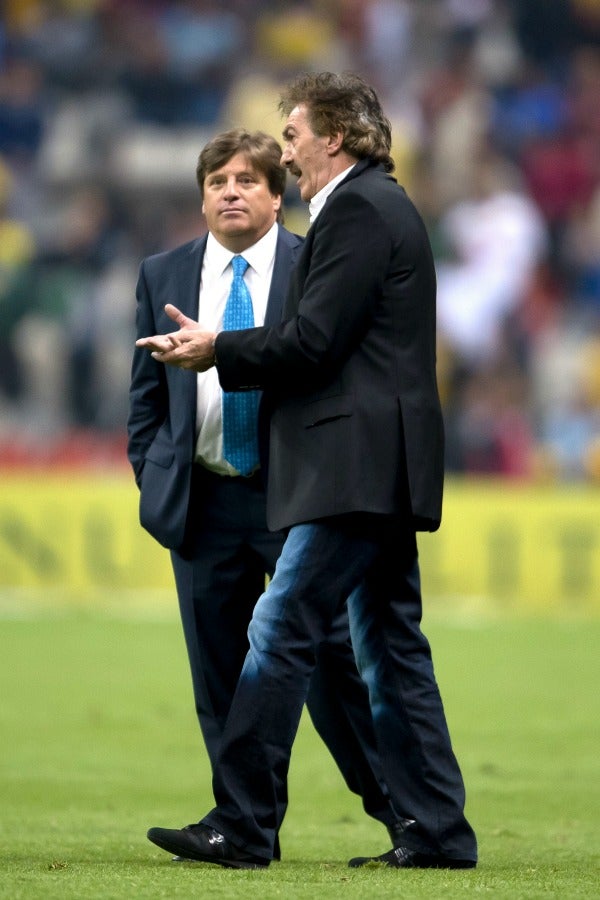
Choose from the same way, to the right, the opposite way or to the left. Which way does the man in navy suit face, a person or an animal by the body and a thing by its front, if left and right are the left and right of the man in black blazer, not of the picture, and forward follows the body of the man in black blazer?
to the left

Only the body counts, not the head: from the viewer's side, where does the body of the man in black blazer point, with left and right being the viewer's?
facing to the left of the viewer

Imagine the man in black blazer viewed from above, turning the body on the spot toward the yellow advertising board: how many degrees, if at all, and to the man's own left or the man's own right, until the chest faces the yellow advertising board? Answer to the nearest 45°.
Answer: approximately 90° to the man's own right

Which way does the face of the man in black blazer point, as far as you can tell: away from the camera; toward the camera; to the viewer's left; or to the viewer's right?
to the viewer's left

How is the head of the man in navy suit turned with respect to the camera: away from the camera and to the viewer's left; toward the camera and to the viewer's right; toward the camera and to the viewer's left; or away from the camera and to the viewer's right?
toward the camera and to the viewer's right

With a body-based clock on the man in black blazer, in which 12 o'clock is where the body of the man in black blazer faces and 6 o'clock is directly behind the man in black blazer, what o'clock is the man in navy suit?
The man in navy suit is roughly at 2 o'clock from the man in black blazer.

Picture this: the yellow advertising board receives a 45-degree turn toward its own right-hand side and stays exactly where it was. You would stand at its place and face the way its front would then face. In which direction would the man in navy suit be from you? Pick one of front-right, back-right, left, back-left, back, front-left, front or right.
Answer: front-left

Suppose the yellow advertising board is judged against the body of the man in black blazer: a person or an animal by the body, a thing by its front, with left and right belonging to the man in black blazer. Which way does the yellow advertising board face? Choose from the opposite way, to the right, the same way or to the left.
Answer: to the left

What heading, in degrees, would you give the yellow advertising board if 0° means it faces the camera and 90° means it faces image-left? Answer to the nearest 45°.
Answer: approximately 0°

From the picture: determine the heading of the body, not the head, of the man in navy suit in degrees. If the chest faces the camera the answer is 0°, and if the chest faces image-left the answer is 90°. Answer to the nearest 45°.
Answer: approximately 0°

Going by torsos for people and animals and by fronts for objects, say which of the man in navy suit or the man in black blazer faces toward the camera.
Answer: the man in navy suit

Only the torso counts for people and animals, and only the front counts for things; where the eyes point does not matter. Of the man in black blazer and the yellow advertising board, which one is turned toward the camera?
the yellow advertising board

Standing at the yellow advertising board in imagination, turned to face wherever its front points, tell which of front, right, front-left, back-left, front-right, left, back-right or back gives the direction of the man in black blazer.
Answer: front
